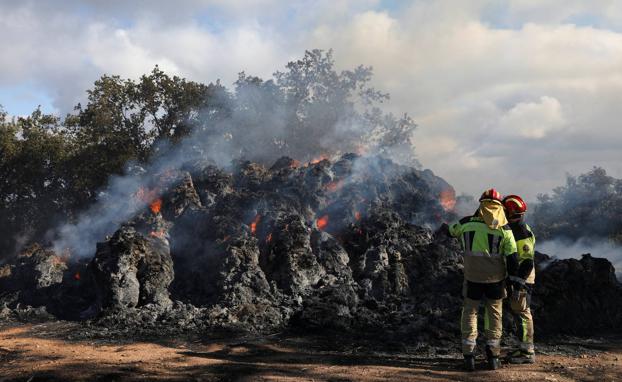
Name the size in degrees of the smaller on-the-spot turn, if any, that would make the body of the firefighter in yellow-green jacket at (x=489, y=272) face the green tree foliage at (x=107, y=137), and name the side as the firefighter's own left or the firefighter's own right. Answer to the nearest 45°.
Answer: approximately 45° to the firefighter's own left

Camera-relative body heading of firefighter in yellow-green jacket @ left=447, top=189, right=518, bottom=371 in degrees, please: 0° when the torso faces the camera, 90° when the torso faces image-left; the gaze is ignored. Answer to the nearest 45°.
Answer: approximately 180°

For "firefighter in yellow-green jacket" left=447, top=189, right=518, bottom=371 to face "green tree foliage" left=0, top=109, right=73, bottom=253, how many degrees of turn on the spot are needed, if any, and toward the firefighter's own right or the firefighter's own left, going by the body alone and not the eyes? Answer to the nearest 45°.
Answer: approximately 45° to the firefighter's own left

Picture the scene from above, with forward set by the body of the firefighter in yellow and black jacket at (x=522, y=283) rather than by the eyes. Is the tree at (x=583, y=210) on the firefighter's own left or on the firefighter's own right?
on the firefighter's own right
